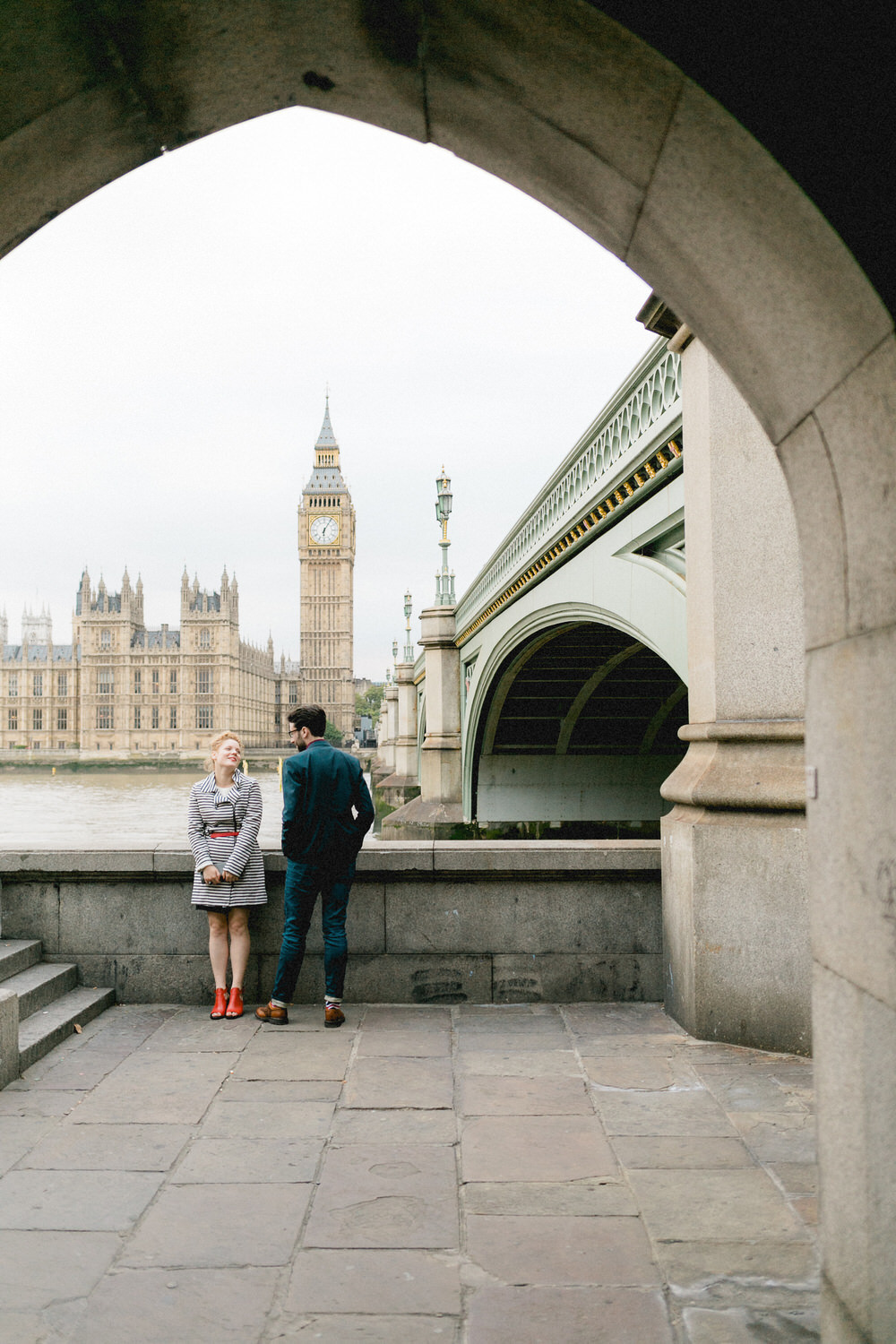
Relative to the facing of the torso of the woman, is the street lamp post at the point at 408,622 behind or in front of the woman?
behind

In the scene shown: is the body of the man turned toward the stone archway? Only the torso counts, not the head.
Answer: no

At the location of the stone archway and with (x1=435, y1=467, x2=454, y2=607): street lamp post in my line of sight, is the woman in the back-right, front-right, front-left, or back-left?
front-left

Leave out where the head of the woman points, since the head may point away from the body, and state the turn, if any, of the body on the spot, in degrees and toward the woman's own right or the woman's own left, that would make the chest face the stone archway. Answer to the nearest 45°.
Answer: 0° — they already face it

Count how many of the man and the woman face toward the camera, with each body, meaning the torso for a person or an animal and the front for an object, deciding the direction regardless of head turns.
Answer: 1

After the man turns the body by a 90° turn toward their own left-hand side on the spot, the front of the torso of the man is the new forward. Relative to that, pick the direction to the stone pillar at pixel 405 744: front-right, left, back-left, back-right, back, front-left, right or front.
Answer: back-right

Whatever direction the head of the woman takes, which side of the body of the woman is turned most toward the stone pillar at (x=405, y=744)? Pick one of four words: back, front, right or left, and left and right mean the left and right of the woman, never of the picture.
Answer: back

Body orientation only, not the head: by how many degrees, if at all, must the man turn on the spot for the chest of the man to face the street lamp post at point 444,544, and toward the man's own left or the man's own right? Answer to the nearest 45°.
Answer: approximately 45° to the man's own right

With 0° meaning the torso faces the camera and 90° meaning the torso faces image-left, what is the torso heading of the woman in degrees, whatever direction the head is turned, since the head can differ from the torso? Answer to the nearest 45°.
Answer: approximately 0°

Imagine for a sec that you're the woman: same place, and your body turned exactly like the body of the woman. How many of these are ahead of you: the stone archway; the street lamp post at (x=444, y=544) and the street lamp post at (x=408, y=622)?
1

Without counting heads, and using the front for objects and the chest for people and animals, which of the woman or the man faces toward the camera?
the woman

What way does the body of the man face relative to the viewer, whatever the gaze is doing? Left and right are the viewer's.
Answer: facing away from the viewer and to the left of the viewer
